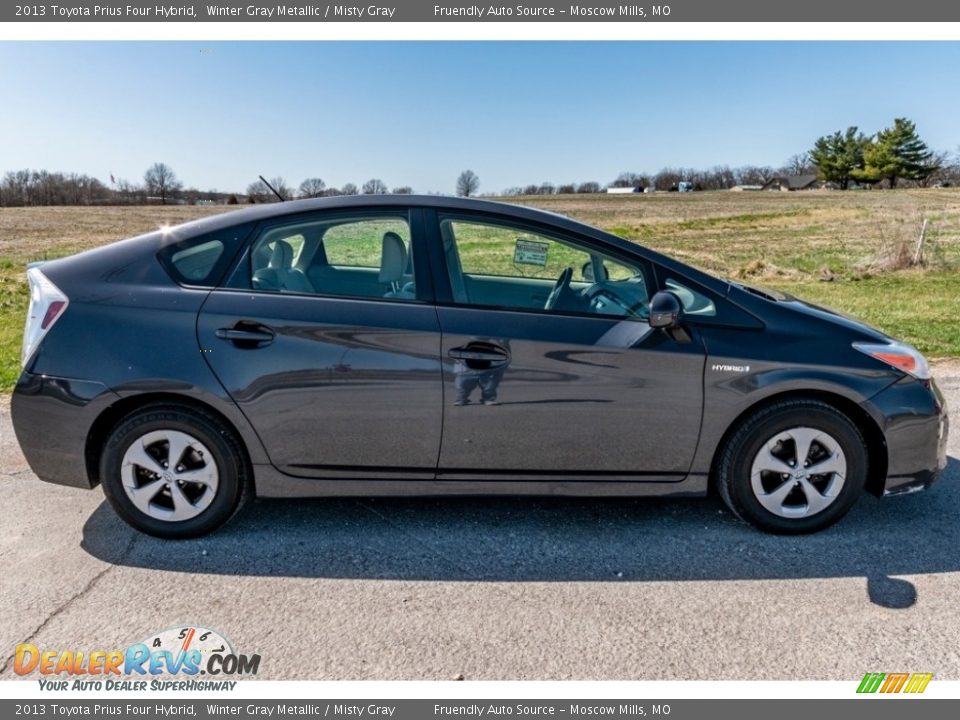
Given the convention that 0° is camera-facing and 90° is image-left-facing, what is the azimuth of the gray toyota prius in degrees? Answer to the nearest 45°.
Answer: approximately 270°
